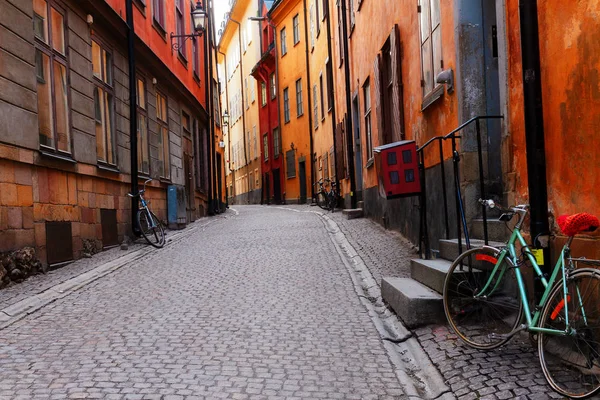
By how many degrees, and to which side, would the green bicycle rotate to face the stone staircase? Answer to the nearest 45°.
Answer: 0° — it already faces it

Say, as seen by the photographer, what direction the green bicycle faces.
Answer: facing away from the viewer and to the left of the viewer
